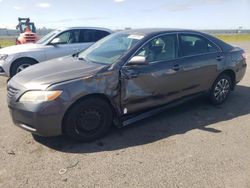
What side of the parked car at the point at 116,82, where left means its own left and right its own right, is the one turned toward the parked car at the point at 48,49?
right

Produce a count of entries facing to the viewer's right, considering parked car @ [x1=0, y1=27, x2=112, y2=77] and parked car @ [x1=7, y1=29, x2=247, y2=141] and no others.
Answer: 0

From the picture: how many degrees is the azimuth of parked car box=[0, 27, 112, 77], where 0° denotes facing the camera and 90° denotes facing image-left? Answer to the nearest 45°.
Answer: approximately 45°

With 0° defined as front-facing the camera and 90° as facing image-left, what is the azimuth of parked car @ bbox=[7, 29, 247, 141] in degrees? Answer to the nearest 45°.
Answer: approximately 45°
